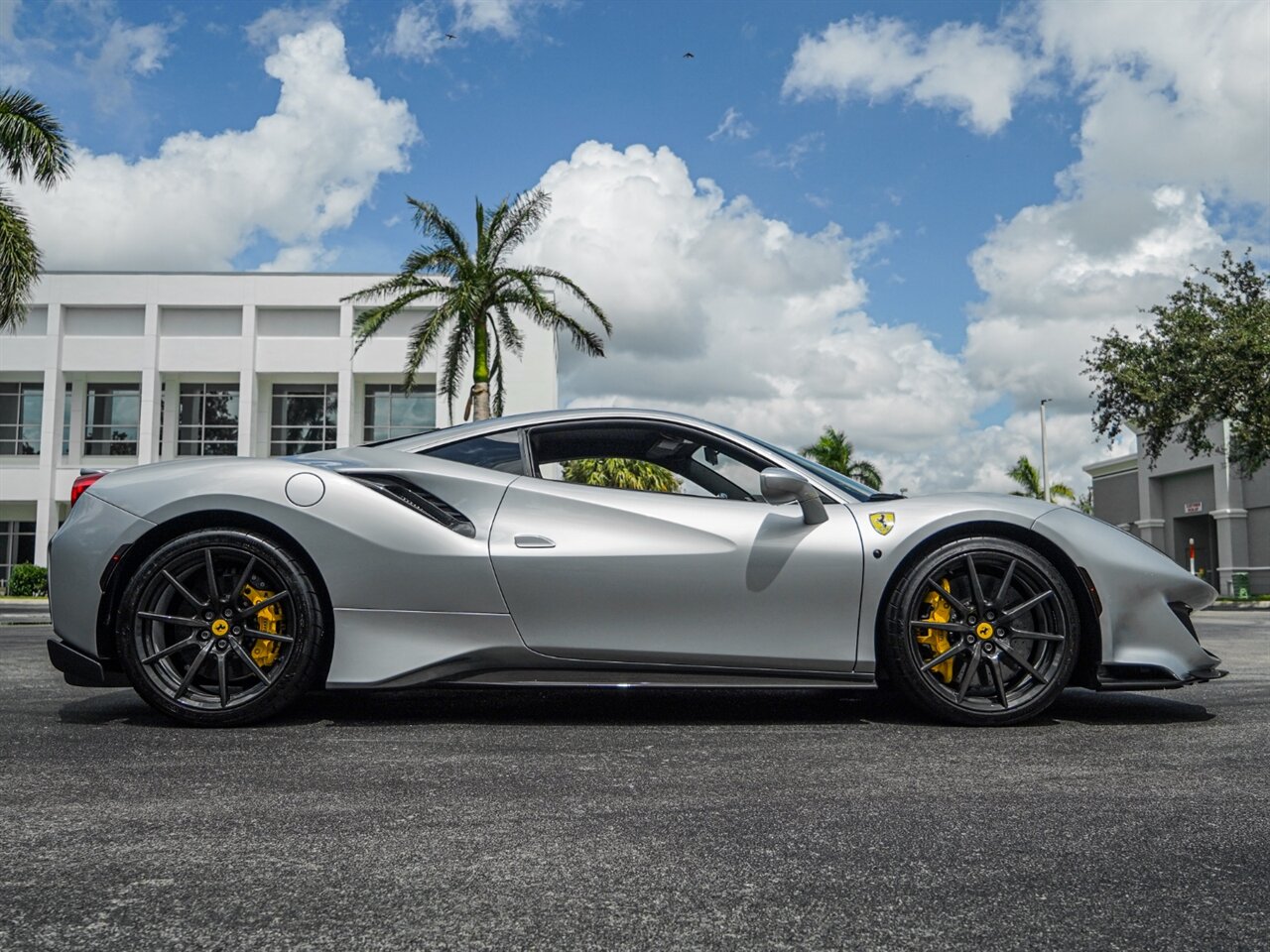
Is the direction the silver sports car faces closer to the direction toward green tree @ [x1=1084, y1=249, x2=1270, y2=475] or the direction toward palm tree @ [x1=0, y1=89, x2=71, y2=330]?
the green tree

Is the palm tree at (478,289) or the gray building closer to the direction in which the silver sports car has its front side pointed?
the gray building

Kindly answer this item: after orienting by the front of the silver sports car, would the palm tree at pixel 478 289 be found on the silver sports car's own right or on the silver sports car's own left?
on the silver sports car's own left

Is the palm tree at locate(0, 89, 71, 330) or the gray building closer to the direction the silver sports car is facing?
the gray building

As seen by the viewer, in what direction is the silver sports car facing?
to the viewer's right

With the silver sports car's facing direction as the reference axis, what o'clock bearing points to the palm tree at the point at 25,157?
The palm tree is roughly at 8 o'clock from the silver sports car.

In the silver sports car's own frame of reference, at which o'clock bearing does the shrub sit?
The shrub is roughly at 8 o'clock from the silver sports car.

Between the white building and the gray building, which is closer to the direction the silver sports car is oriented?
the gray building

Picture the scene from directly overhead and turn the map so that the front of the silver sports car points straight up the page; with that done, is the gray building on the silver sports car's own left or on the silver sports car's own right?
on the silver sports car's own left
